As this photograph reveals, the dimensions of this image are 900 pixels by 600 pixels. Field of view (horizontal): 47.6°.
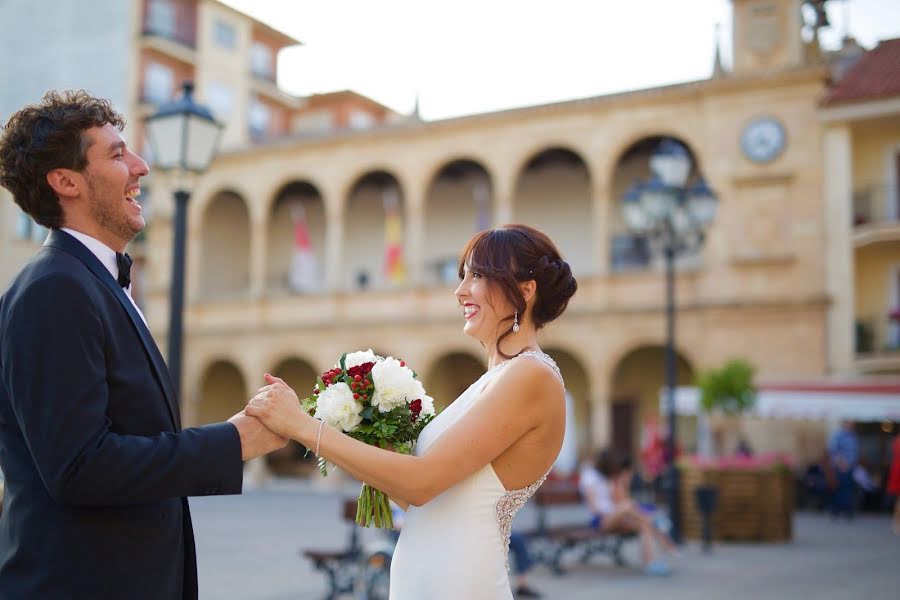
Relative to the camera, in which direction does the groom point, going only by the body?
to the viewer's right

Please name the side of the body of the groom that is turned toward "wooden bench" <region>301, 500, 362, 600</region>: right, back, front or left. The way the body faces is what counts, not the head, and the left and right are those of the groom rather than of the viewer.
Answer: left

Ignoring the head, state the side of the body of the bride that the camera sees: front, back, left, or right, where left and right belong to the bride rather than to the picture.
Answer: left

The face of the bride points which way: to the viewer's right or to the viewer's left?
to the viewer's left

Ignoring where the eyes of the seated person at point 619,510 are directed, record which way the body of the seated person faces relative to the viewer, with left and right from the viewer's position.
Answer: facing the viewer and to the right of the viewer

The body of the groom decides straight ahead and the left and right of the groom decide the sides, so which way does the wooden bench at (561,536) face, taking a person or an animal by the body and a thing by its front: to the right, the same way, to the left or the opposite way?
to the right

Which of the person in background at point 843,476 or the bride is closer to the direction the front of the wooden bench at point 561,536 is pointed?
the bride

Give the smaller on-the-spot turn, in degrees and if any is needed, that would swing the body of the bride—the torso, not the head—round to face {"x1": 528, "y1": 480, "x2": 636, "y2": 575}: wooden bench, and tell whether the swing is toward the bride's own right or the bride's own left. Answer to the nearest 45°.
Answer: approximately 90° to the bride's own right

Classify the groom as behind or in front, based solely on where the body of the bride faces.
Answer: in front

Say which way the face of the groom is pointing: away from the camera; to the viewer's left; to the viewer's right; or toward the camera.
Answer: to the viewer's right

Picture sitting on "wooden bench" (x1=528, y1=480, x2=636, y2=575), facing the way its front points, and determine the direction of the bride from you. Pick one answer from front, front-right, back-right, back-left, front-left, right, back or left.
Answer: front-right

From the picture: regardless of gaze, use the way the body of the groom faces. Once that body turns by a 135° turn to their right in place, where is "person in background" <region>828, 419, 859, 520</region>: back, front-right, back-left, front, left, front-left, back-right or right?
back
